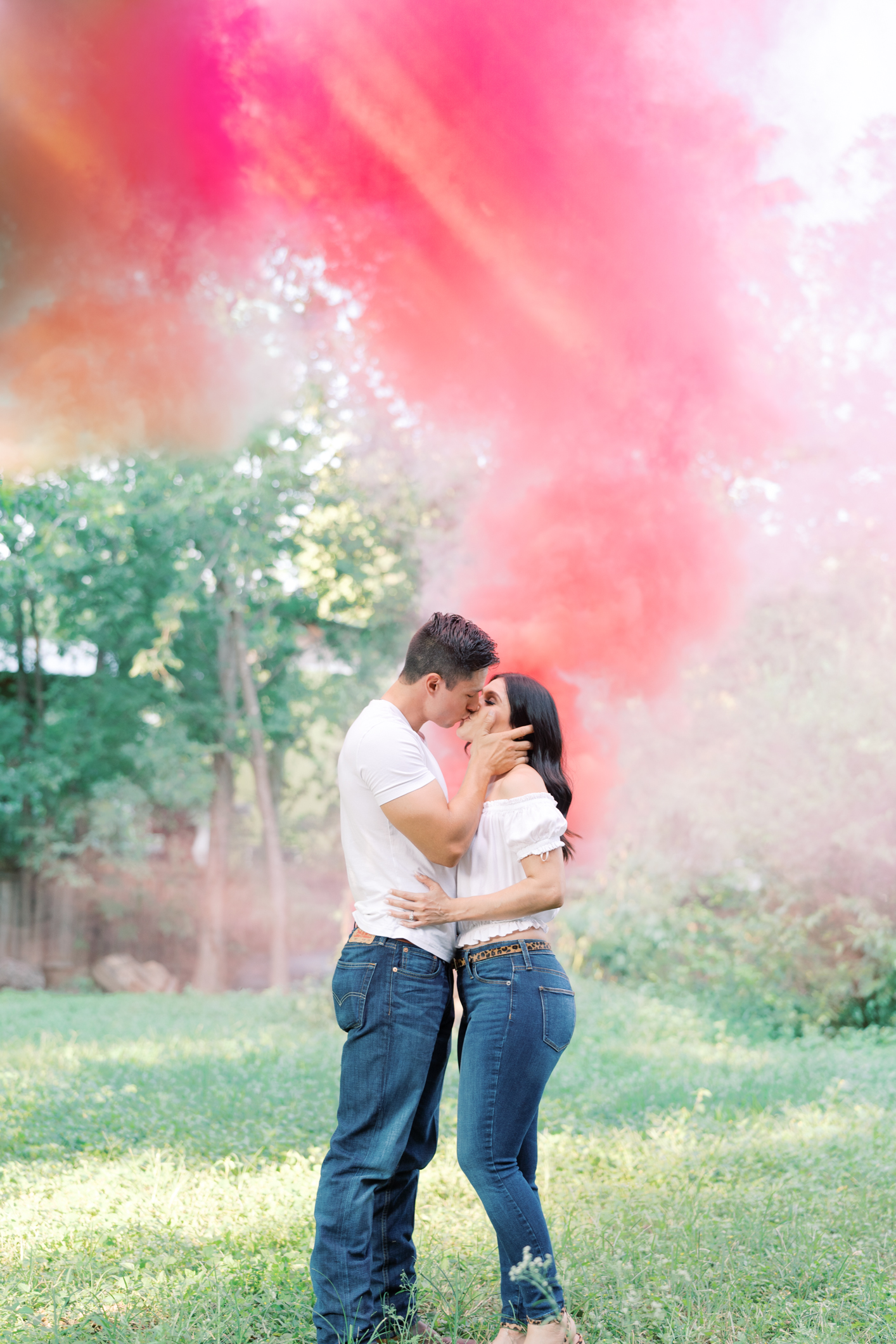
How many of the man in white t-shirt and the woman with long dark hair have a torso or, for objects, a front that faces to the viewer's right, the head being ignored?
1

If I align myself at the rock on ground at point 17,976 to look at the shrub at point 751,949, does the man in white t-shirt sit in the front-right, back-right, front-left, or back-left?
front-right

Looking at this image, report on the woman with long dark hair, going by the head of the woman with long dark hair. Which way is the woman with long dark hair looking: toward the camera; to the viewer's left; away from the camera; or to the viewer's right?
to the viewer's left

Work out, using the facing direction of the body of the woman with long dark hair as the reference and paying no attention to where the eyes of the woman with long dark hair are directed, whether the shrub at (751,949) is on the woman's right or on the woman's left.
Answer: on the woman's right

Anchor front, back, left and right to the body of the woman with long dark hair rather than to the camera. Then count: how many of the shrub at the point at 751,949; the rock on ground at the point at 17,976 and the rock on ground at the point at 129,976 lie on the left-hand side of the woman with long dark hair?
0

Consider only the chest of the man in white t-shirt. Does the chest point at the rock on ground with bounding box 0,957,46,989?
no

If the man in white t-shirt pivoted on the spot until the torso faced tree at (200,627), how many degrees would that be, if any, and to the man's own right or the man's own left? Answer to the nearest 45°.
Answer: approximately 90° to the man's own left

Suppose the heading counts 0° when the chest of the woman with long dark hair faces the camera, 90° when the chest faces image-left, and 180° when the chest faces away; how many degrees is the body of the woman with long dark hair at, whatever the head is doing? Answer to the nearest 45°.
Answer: approximately 90°

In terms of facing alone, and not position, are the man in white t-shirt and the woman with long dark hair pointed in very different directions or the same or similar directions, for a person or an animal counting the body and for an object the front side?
very different directions

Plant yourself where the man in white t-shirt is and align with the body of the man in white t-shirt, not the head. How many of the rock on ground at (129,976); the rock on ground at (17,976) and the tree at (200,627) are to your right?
0

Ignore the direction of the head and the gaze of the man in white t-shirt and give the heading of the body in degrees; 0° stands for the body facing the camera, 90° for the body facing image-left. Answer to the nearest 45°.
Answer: approximately 270°

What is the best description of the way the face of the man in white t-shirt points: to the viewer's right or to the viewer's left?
to the viewer's right

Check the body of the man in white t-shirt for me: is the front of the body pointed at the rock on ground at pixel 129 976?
no

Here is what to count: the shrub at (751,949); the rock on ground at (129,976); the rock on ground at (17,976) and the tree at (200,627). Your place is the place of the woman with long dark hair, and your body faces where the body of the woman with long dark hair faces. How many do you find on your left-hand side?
0
